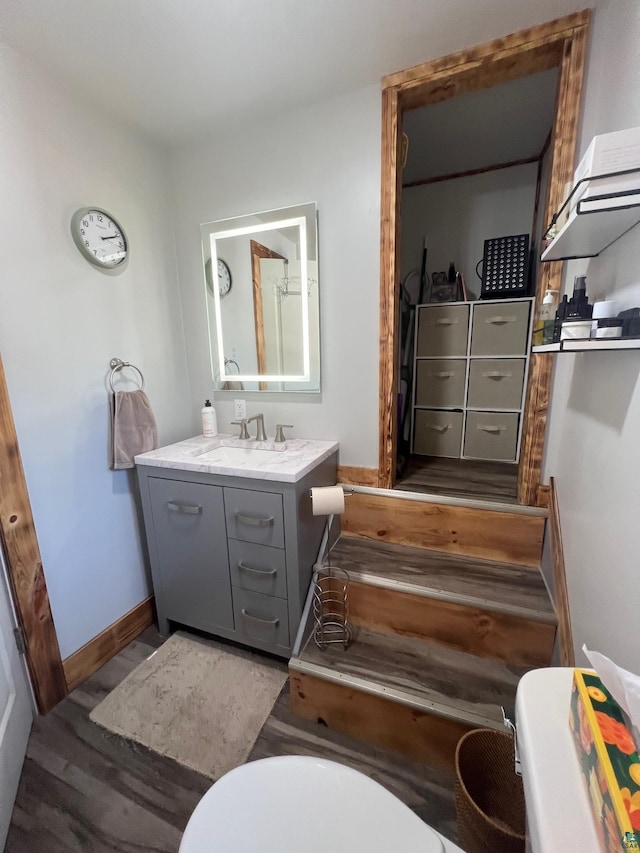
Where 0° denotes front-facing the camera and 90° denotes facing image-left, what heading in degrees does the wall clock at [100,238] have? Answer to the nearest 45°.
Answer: approximately 315°

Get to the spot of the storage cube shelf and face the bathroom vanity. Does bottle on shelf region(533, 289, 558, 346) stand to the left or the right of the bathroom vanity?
left

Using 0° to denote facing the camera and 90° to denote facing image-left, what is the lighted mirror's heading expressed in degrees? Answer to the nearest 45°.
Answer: approximately 45°

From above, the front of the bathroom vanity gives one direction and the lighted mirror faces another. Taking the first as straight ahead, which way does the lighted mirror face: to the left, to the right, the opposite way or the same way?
the same way

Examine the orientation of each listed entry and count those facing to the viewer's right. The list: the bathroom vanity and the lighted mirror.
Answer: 0

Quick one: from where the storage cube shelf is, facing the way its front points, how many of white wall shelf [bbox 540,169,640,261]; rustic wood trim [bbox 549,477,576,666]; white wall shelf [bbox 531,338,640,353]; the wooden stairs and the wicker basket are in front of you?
5

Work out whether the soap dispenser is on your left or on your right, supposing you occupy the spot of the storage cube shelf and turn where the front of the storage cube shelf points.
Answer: on your right

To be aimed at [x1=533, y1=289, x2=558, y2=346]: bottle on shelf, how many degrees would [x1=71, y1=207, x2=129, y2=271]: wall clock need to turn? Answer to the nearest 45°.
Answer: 0° — it already faces it

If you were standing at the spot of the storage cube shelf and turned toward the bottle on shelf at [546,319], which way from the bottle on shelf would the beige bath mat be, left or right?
right

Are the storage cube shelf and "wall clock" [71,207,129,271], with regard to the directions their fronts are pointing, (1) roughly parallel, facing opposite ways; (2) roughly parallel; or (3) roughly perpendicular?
roughly perpendicular

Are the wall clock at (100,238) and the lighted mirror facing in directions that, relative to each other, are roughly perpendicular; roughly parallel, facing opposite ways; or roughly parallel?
roughly perpendicular

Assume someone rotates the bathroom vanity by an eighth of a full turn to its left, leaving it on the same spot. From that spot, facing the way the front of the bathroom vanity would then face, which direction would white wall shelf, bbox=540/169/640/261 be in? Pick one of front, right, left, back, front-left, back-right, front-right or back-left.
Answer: front-left

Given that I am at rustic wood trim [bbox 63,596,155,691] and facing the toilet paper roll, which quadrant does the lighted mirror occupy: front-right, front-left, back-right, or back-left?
front-left

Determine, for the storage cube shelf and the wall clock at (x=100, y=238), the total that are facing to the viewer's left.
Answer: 0

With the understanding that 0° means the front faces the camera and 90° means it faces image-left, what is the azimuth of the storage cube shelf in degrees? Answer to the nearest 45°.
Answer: approximately 0°

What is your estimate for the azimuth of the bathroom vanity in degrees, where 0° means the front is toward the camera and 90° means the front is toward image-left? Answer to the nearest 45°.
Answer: approximately 45°

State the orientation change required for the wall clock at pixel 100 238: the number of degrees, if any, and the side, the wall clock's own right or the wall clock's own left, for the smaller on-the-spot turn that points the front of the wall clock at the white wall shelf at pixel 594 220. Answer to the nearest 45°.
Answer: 0° — it already faces it

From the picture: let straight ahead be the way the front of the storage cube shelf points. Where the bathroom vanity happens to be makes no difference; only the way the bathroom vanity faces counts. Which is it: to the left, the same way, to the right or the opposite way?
the same way

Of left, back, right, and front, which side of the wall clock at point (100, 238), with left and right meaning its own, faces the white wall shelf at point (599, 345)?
front

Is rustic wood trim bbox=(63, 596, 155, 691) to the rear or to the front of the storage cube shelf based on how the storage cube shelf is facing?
to the front
